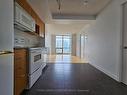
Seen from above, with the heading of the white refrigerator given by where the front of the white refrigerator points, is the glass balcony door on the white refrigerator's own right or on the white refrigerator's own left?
on the white refrigerator's own left

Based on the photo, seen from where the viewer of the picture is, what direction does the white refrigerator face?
facing the viewer and to the right of the viewer
